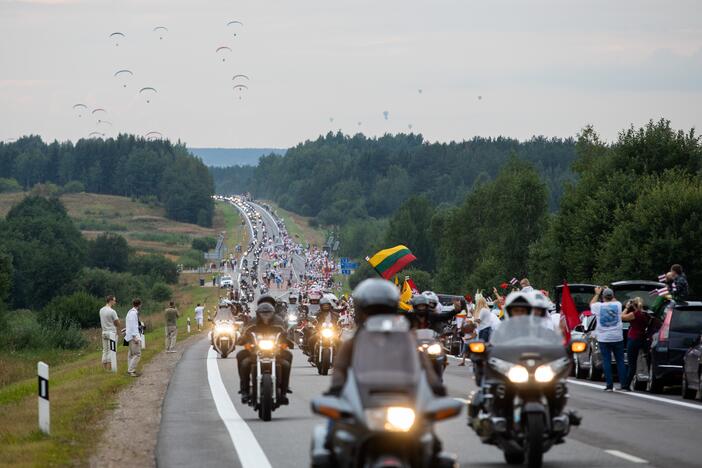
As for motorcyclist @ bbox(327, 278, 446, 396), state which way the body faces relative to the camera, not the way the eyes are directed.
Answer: toward the camera

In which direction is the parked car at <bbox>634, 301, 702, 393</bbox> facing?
away from the camera

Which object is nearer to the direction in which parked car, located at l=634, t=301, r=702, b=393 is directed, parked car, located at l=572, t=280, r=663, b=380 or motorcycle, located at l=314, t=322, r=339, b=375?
the parked car

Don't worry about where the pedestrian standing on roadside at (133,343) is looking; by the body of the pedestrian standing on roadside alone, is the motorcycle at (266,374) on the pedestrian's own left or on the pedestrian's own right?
on the pedestrian's own right

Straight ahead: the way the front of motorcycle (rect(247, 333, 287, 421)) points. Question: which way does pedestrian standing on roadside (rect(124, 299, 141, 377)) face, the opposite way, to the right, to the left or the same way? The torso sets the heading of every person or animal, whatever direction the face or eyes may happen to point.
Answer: to the left

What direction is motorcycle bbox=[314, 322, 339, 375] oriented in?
toward the camera

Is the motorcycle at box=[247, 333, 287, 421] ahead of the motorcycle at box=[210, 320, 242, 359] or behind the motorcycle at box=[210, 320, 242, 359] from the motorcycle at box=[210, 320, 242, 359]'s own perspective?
ahead

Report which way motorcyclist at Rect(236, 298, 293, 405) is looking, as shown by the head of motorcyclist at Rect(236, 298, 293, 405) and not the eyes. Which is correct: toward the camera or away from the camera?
toward the camera

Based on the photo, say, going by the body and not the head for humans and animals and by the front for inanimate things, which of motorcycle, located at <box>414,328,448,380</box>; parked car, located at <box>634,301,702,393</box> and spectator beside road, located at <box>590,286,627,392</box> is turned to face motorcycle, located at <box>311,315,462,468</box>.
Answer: motorcycle, located at <box>414,328,448,380</box>

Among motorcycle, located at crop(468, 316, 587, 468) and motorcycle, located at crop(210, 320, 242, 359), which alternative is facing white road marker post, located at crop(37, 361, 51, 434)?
motorcycle, located at crop(210, 320, 242, 359)

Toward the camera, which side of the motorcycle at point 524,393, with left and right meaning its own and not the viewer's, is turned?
front

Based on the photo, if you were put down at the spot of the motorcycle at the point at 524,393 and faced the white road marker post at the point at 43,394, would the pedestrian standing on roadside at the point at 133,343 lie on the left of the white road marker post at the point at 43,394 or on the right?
right

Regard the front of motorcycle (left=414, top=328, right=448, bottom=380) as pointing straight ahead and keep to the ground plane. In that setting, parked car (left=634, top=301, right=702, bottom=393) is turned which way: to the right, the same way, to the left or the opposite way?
the opposite way

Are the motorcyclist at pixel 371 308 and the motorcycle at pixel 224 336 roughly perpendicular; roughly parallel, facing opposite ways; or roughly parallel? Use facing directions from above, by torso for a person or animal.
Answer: roughly parallel

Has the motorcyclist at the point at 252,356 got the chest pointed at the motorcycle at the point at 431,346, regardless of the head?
no

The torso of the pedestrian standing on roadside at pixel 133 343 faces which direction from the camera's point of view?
to the viewer's right

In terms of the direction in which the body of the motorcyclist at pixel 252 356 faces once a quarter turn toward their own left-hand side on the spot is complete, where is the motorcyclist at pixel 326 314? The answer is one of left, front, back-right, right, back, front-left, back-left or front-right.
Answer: left

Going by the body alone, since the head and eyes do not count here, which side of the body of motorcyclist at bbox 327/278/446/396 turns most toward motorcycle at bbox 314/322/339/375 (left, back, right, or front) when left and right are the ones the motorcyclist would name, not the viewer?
back

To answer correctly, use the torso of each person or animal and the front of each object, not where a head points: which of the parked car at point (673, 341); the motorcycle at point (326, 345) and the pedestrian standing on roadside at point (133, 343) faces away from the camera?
the parked car
